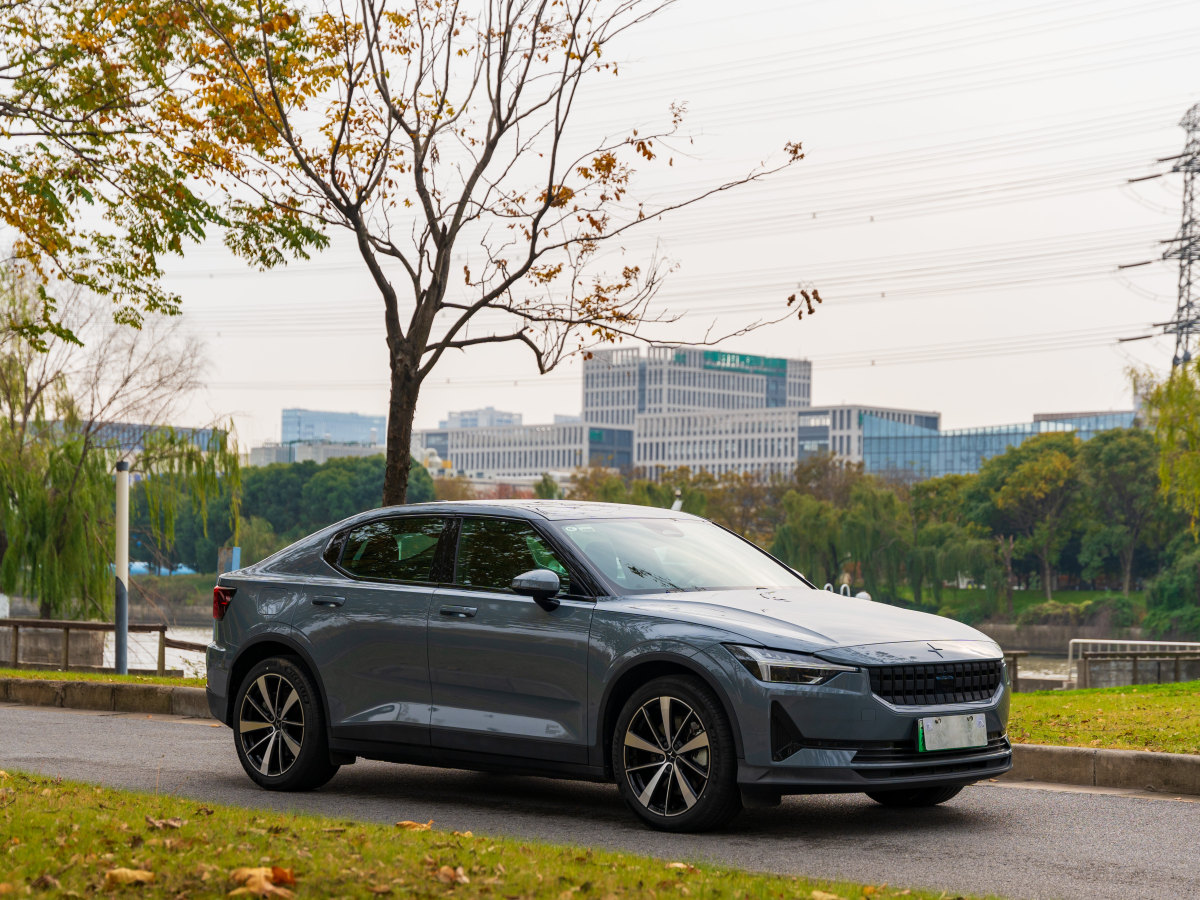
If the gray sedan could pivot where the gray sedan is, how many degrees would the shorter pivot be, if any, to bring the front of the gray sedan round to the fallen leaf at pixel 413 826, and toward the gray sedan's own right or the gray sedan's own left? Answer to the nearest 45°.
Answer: approximately 90° to the gray sedan's own right

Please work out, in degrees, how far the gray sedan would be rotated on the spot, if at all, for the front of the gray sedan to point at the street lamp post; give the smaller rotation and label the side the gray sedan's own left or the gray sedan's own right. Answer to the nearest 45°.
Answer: approximately 180°

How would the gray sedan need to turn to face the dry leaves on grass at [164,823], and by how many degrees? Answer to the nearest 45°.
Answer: approximately 90° to its right

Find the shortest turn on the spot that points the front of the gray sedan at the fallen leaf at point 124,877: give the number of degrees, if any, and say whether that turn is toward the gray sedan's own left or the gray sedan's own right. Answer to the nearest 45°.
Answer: approximately 90° to the gray sedan's own right

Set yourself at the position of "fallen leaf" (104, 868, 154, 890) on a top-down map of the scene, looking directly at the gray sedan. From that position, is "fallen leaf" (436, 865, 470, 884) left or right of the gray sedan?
right

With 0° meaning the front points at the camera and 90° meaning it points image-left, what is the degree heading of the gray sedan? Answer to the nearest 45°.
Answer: approximately 315°

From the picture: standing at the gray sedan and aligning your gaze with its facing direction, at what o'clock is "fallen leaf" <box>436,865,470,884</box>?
The fallen leaf is roughly at 2 o'clock from the gray sedan.

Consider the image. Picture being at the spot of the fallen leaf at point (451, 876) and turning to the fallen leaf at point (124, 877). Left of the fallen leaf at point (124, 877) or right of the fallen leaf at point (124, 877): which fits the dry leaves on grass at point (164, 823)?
right
